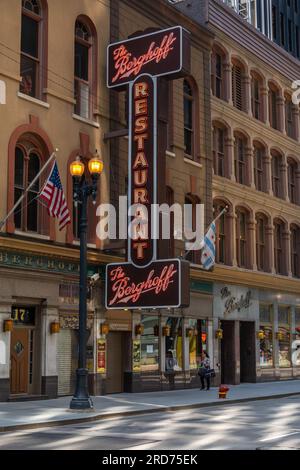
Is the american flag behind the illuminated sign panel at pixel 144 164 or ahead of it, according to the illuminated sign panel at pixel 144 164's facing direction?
ahead

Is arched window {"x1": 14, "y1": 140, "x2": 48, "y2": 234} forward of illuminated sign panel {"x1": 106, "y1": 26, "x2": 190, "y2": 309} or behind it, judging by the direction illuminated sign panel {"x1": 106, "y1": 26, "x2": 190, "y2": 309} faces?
forward

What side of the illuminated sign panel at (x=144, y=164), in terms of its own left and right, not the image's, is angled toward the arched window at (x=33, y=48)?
front

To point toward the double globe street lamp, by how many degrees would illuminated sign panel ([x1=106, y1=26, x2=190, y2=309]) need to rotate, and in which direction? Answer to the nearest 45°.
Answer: approximately 45° to its left

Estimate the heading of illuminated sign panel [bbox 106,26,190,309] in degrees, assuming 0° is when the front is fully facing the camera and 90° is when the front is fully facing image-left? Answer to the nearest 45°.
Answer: approximately 45°
